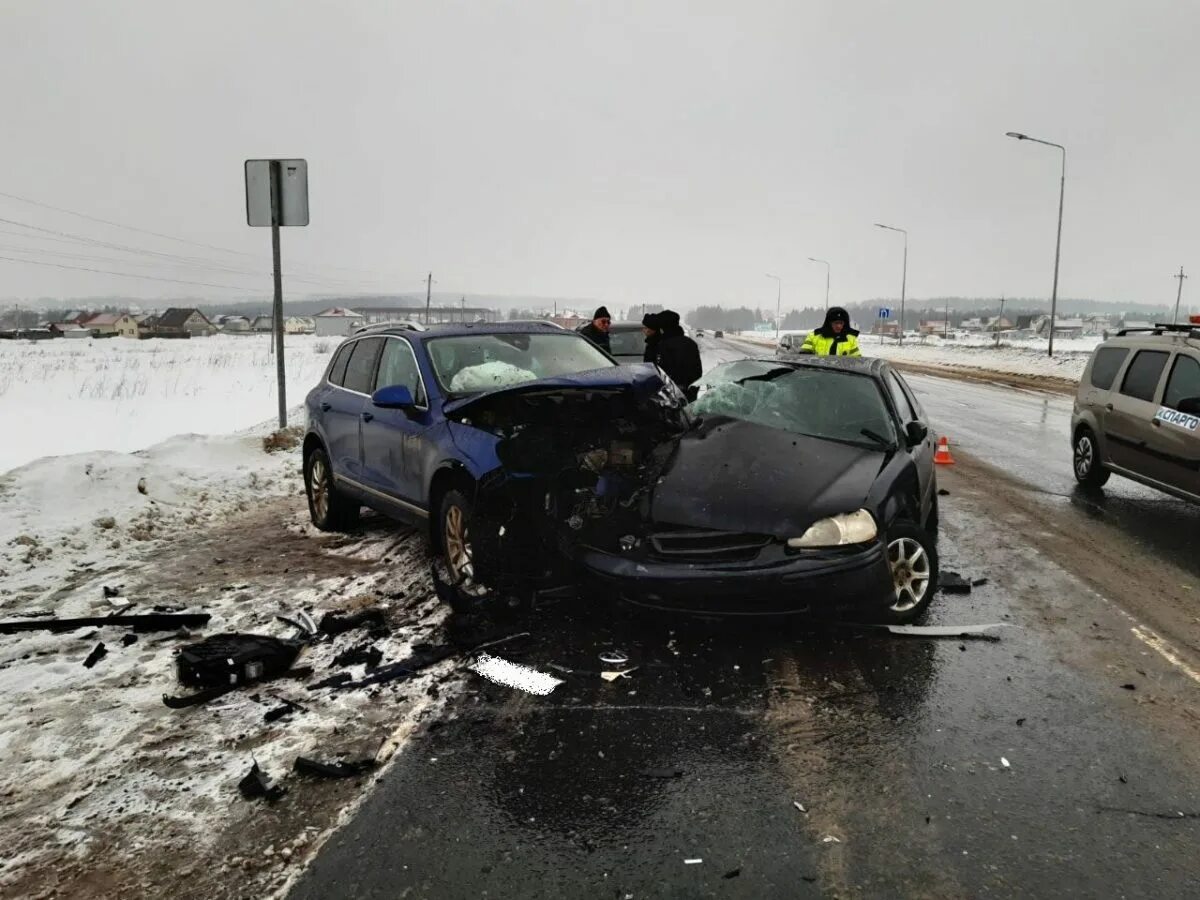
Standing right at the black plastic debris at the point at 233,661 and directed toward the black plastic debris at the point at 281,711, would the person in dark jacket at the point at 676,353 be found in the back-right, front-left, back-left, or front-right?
back-left

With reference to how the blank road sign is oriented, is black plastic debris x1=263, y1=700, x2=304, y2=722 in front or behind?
behind

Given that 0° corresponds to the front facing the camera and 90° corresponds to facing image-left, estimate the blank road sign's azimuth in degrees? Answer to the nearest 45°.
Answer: approximately 180°

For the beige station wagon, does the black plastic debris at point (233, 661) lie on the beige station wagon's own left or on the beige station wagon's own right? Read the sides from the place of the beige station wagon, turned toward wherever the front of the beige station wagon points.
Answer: on the beige station wagon's own right

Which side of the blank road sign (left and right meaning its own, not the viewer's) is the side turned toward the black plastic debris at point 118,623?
back

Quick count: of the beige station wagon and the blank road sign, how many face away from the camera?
1

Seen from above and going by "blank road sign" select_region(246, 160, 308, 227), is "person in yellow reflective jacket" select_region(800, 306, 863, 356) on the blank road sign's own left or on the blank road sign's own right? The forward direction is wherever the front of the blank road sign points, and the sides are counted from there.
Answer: on the blank road sign's own right

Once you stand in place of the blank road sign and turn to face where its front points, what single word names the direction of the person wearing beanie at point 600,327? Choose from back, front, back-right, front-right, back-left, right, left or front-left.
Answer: right
